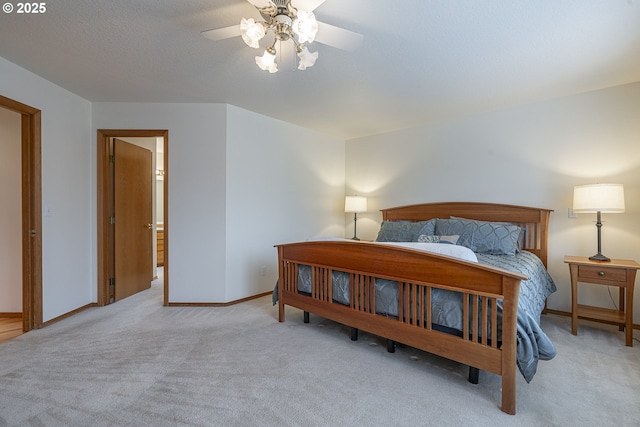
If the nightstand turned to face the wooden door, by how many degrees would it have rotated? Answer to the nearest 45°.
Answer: approximately 45° to its right

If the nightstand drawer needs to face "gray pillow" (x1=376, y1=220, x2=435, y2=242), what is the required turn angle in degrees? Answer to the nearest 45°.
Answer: approximately 90° to its right

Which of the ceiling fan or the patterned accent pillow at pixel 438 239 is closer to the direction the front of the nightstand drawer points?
the ceiling fan

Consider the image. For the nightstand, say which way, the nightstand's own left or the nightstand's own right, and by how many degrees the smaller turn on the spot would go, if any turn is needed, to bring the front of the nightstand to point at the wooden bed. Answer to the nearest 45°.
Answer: approximately 45° to the nightstand's own right

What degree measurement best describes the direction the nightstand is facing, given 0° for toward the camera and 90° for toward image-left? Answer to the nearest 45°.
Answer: approximately 0°

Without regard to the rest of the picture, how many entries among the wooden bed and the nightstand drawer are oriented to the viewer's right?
0

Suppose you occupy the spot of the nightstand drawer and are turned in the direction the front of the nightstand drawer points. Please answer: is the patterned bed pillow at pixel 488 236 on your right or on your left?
on your right

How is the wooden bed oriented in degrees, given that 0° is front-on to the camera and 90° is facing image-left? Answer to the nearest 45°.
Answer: approximately 45°

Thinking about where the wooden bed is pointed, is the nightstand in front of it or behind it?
behind

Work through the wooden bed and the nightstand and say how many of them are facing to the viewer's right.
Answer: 0

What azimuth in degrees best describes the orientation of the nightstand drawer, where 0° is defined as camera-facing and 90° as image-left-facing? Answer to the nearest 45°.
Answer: approximately 0°

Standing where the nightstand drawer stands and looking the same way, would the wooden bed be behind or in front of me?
in front
